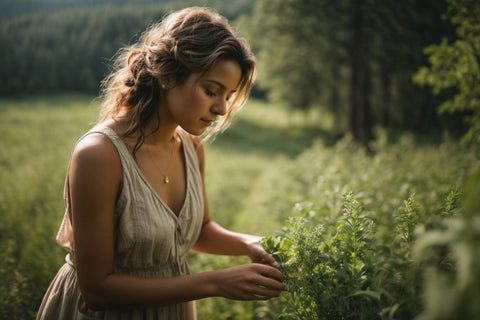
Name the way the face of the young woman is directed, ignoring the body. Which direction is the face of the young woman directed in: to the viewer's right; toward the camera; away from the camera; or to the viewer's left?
to the viewer's right

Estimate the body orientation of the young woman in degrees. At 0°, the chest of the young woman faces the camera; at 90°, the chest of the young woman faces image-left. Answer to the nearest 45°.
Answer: approximately 315°
